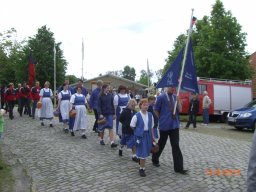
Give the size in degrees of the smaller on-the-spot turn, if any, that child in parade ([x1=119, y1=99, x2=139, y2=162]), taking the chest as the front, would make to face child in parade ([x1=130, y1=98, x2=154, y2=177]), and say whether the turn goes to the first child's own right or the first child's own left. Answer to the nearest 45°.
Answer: approximately 45° to the first child's own right

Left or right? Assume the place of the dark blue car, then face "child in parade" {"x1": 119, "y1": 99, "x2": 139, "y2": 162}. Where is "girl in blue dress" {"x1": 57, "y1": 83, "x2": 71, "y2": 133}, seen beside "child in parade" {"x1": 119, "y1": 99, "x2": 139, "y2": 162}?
right

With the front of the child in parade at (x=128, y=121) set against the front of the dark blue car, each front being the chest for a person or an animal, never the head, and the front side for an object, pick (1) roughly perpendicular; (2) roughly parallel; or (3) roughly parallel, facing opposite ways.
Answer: roughly perpendicular

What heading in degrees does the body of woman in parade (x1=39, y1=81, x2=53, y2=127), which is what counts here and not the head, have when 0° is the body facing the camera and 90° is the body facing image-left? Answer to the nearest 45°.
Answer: approximately 0°

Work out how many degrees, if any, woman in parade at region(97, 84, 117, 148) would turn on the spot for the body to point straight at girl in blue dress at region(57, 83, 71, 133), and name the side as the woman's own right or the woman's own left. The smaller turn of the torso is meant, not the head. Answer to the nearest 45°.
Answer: approximately 180°

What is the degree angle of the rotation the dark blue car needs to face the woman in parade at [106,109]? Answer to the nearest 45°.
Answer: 0° — it already faces them
